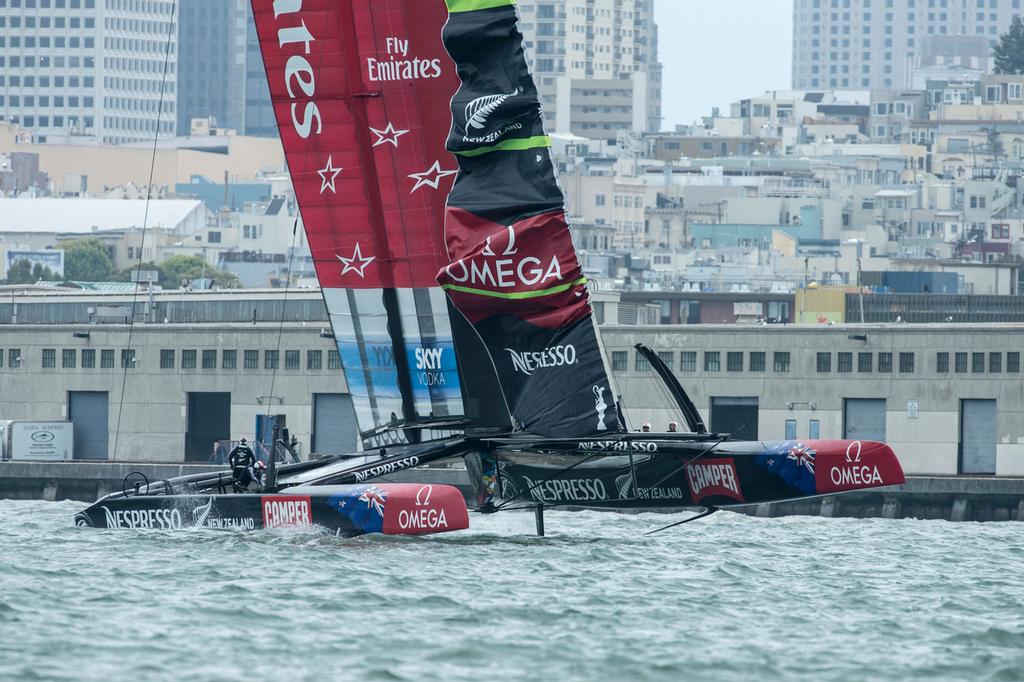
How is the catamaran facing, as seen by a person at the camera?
facing the viewer and to the right of the viewer
